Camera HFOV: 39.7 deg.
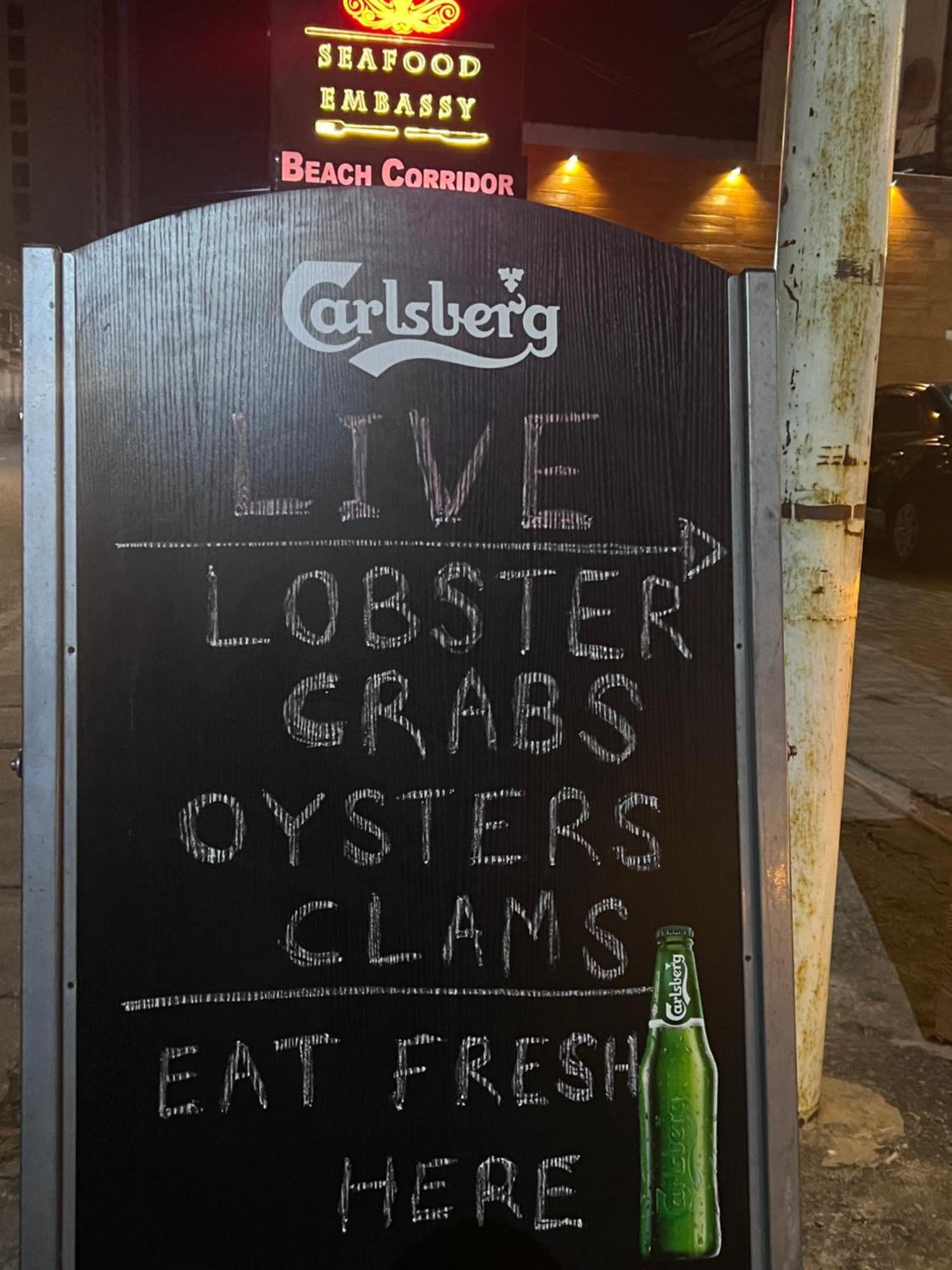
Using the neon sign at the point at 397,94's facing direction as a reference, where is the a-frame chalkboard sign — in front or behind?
in front

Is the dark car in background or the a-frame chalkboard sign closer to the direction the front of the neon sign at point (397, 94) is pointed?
the a-frame chalkboard sign

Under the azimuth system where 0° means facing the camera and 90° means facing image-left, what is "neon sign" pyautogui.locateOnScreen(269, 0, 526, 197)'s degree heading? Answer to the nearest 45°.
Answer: approximately 0°

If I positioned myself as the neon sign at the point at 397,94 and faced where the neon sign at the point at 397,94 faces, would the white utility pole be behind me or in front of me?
in front

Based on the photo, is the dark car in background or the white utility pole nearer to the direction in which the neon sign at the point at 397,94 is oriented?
the white utility pole

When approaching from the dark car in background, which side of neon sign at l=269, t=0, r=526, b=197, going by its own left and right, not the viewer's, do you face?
left
